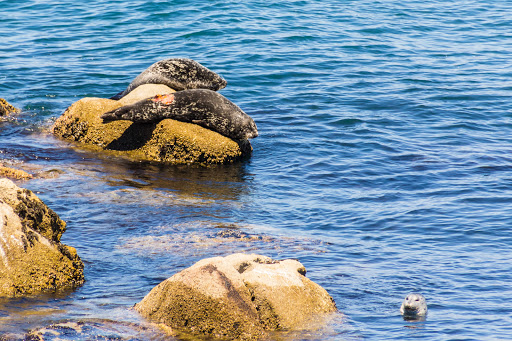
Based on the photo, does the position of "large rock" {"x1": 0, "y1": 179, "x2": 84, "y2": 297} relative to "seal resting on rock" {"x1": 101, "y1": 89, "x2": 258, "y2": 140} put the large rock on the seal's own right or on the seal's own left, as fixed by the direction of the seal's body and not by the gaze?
on the seal's own right

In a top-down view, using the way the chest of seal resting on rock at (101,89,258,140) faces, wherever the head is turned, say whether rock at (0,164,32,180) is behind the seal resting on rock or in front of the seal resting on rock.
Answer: behind

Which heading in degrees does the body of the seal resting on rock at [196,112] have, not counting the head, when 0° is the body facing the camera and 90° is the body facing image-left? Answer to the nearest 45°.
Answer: approximately 270°

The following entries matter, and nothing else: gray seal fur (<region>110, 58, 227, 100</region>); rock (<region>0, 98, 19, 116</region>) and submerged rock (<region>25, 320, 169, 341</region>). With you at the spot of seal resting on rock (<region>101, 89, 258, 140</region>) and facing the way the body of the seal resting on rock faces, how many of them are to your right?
1

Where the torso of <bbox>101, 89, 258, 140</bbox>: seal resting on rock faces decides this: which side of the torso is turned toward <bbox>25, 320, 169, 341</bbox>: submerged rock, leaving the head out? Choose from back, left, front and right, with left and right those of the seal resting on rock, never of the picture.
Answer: right

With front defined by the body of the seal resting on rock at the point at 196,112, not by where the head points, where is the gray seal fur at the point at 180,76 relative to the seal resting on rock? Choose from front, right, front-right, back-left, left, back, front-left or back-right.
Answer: left
